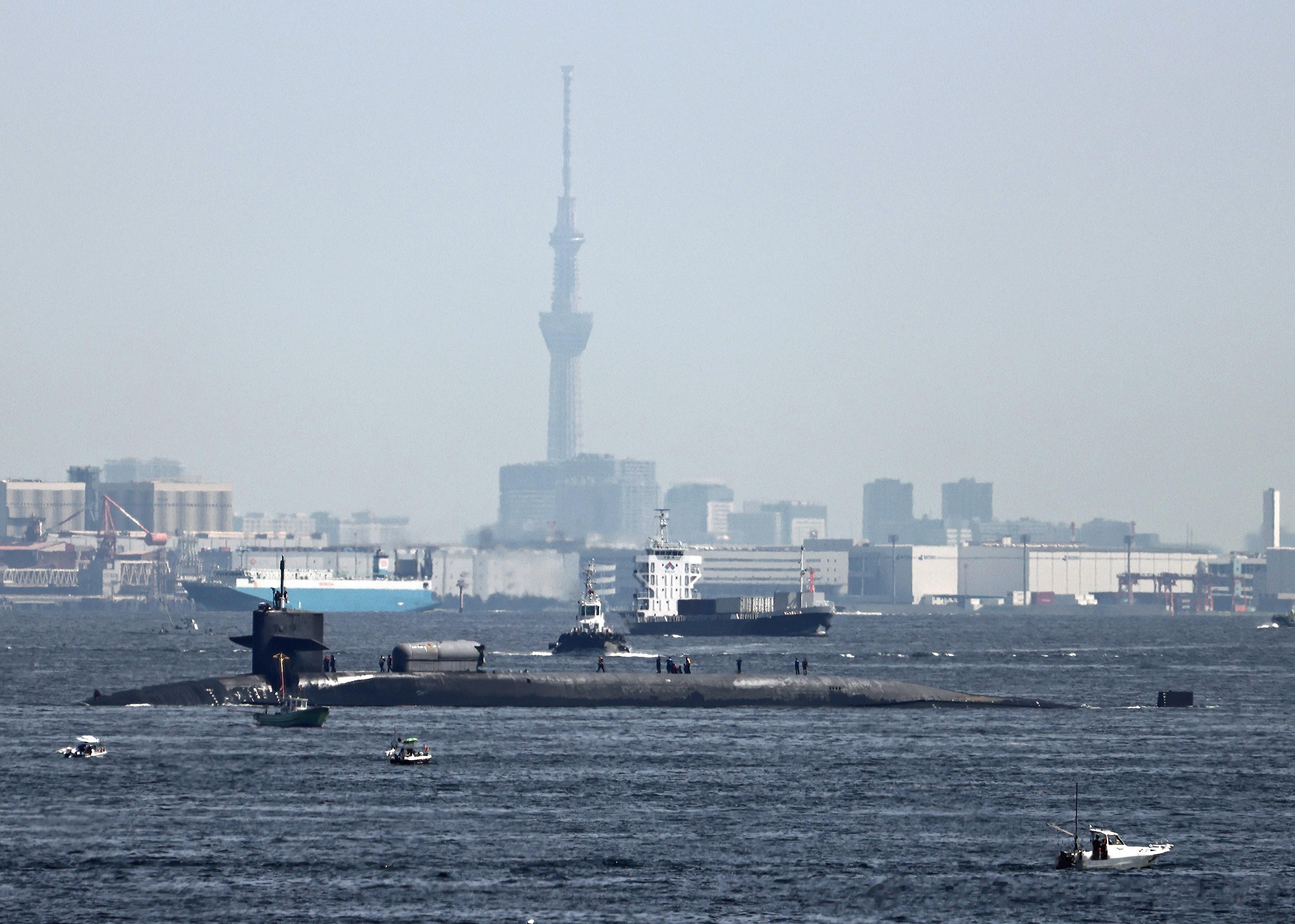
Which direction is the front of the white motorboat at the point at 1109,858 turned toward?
to the viewer's right
